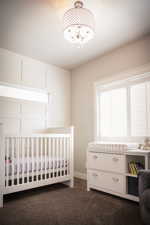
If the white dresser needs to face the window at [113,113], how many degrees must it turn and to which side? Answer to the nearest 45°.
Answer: approximately 135° to its right

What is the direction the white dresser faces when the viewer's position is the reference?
facing the viewer and to the left of the viewer
